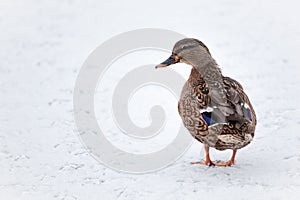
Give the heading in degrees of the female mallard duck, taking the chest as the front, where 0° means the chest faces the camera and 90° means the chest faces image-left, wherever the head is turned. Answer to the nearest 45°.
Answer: approximately 135°
